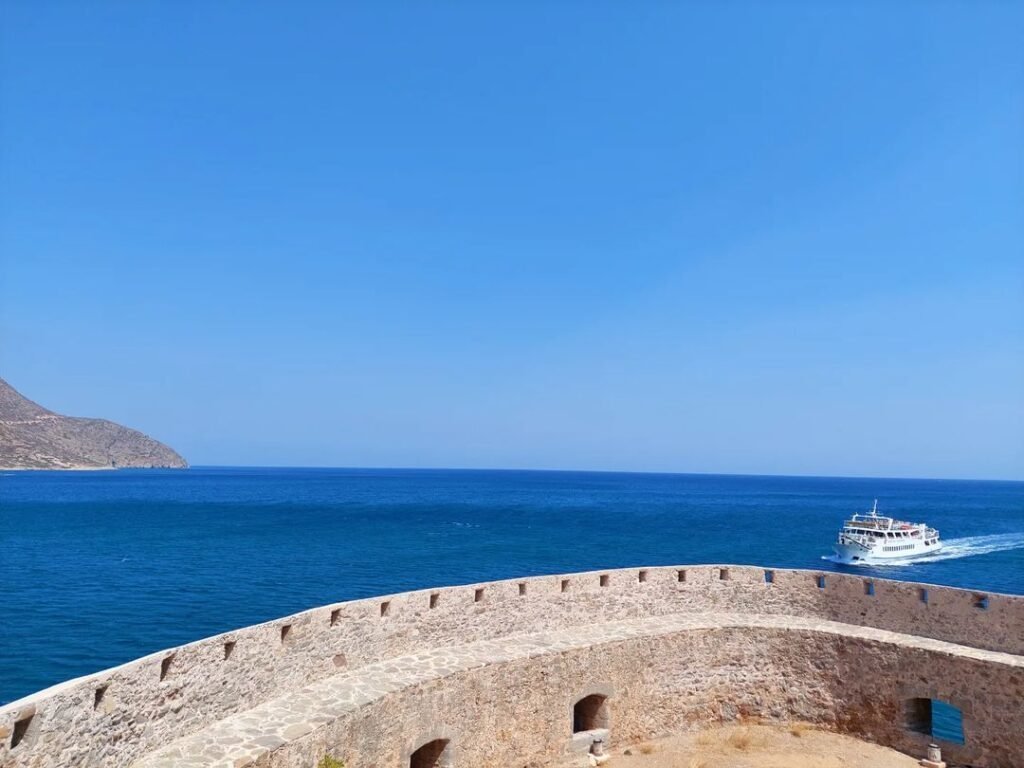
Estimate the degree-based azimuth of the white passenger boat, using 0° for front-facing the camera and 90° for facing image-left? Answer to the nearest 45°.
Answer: approximately 45°

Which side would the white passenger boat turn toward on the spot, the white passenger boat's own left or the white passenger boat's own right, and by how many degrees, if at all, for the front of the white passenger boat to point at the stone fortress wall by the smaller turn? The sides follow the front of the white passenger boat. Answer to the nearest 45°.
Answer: approximately 45° to the white passenger boat's own left
